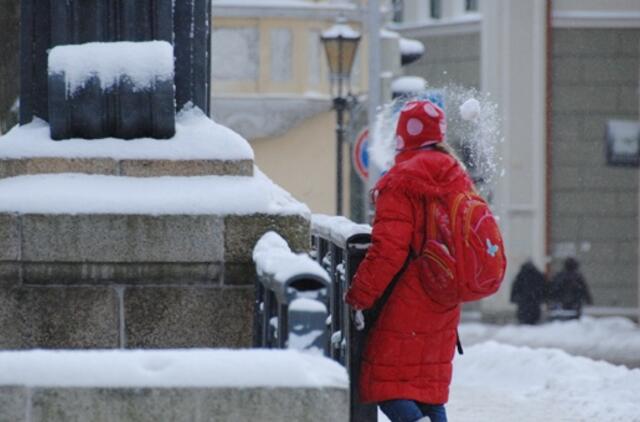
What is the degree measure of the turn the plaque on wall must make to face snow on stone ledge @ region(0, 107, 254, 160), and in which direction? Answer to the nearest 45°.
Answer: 0° — it already faces it

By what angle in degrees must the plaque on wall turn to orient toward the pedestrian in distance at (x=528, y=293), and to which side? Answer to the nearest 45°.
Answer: approximately 45° to its right

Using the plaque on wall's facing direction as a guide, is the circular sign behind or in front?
in front

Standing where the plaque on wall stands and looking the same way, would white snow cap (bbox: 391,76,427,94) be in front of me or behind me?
in front

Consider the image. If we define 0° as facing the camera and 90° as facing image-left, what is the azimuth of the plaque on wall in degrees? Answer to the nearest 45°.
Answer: approximately 0°

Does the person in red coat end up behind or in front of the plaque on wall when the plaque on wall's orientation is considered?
in front
